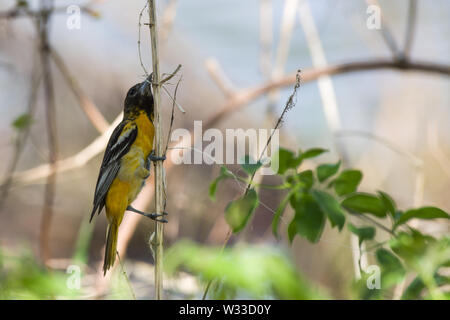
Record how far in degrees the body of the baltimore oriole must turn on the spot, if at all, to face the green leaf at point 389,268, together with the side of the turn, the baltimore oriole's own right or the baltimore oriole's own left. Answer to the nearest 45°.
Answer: approximately 45° to the baltimore oriole's own right

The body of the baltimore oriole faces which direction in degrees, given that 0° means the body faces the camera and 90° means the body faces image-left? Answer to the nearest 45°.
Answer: approximately 270°

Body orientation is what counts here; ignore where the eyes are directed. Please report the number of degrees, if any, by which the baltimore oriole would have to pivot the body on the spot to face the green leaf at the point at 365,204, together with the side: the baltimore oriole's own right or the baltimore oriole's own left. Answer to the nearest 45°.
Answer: approximately 45° to the baltimore oriole's own right
